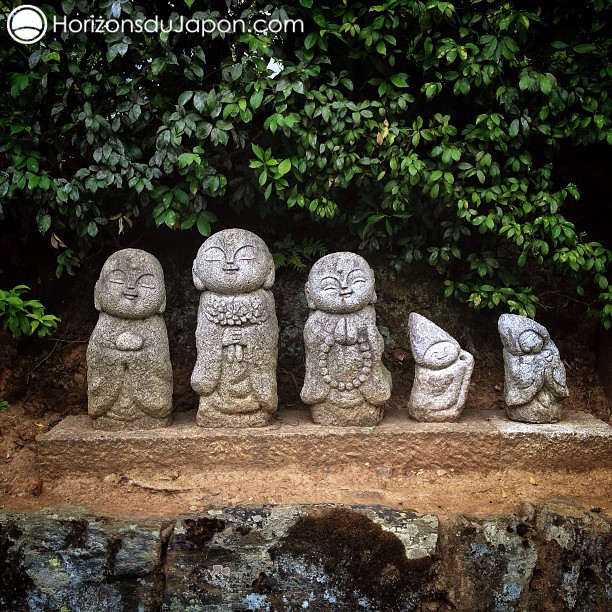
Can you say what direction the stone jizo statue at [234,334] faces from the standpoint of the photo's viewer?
facing the viewer

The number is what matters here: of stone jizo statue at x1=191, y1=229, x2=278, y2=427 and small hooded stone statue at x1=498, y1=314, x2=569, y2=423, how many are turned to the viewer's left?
0

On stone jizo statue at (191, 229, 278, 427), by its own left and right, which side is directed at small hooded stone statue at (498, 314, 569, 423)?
left

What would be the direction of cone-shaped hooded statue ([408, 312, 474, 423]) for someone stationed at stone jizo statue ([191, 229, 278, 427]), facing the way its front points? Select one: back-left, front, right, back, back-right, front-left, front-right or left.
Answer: left

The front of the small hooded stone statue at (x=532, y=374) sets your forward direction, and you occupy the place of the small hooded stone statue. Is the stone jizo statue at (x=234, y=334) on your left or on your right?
on your right

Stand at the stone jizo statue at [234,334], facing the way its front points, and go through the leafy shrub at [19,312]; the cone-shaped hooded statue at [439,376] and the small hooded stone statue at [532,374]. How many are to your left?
2

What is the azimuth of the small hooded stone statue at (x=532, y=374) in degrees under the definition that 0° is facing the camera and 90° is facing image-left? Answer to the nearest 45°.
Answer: approximately 315°
